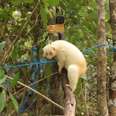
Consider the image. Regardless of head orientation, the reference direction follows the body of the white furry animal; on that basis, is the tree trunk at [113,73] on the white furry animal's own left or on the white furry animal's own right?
on the white furry animal's own right

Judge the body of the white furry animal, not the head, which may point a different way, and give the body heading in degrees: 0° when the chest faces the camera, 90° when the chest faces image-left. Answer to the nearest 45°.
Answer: approximately 90°

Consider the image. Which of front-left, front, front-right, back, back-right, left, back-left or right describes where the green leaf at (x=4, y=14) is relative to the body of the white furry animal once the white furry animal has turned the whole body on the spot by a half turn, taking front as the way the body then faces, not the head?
back-left
